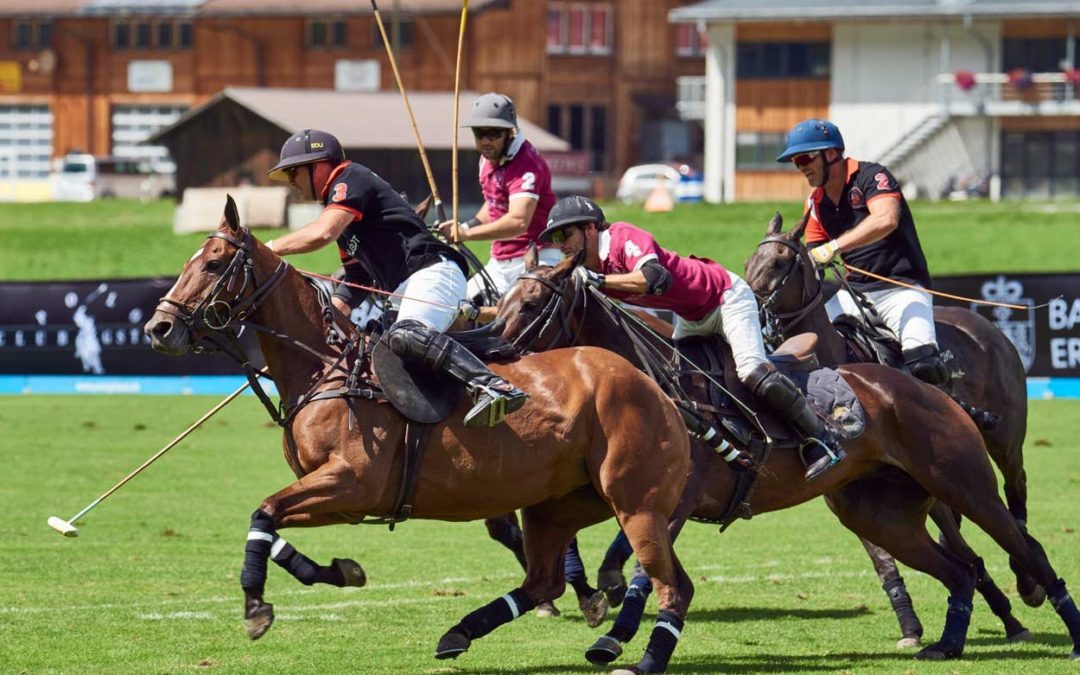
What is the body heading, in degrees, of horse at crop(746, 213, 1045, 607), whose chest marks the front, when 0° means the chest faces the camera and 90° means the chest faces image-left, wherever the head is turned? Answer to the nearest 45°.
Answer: approximately 45°

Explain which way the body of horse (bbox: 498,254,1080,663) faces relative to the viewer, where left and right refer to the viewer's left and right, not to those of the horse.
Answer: facing to the left of the viewer

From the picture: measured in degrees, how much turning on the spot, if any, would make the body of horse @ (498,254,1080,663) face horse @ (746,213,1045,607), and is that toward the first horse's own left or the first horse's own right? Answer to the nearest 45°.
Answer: approximately 90° to the first horse's own right

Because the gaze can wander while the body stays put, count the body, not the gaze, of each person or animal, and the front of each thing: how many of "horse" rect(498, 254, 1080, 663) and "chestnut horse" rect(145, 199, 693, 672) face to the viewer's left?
2

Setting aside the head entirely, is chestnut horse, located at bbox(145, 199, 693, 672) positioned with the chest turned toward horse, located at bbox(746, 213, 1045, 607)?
no

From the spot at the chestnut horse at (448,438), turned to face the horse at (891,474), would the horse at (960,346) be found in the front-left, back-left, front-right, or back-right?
front-left

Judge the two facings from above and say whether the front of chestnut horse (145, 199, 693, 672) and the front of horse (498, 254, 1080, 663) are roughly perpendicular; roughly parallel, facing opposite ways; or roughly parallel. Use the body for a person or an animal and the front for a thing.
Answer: roughly parallel

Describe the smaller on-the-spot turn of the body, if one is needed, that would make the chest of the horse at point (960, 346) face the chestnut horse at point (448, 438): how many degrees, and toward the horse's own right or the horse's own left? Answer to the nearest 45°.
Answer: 0° — it already faces it

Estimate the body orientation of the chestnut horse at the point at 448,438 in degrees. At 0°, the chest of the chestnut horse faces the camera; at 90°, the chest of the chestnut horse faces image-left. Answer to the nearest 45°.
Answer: approximately 90°

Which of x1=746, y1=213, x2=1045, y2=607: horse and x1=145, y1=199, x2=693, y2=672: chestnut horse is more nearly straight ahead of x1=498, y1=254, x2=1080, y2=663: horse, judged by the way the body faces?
the chestnut horse

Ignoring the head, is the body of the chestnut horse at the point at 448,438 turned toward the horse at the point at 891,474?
no

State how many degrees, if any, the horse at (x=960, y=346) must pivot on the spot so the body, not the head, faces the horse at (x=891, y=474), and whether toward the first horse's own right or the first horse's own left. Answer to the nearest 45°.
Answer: approximately 45° to the first horse's own left
